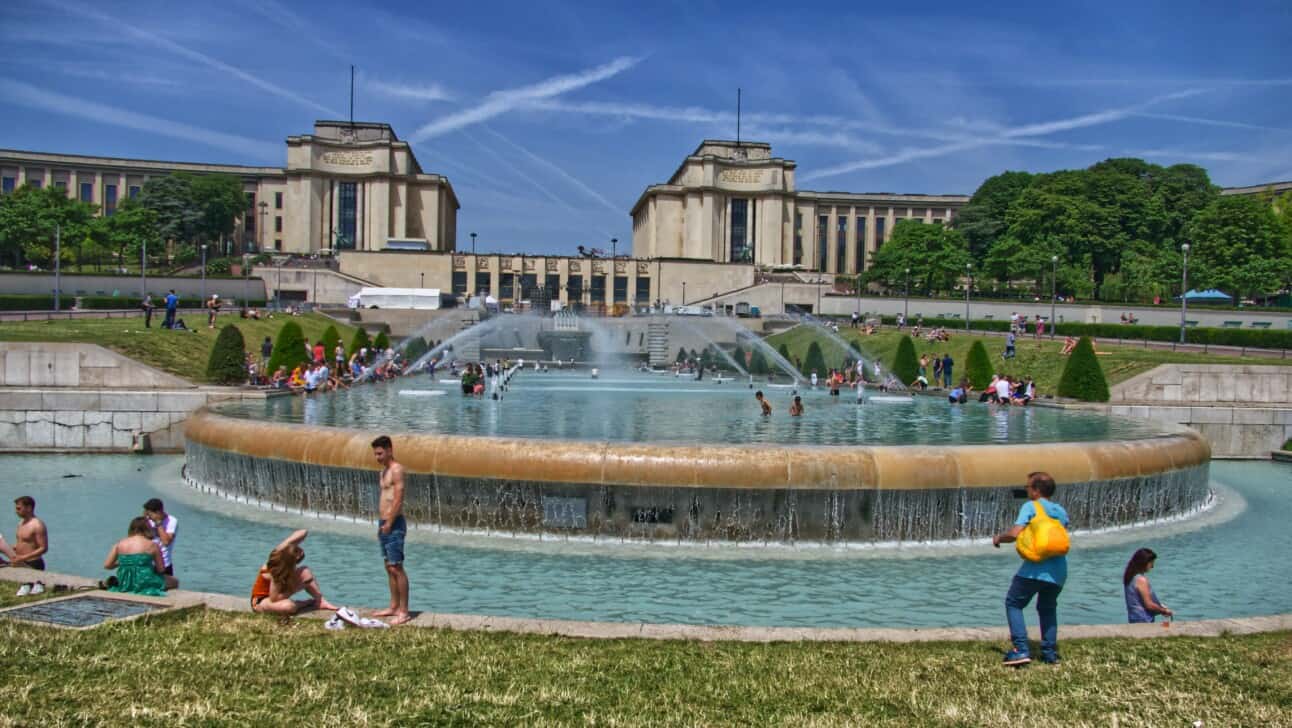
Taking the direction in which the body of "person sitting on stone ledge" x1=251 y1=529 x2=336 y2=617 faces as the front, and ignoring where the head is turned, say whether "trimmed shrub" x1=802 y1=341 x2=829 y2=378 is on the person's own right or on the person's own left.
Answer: on the person's own left

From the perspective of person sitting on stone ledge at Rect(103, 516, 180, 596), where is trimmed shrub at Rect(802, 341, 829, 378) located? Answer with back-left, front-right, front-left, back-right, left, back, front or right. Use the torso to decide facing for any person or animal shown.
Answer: front-right

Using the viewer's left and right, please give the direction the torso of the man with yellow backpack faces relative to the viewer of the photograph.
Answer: facing away from the viewer and to the left of the viewer

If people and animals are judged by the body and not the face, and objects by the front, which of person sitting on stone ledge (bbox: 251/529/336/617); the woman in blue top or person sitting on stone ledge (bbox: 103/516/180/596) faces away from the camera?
person sitting on stone ledge (bbox: 103/516/180/596)

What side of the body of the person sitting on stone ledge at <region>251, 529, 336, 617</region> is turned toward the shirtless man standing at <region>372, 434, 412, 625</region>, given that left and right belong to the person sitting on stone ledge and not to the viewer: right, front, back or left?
front

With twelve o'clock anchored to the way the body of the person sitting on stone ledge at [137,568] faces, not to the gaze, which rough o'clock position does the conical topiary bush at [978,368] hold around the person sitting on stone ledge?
The conical topiary bush is roughly at 2 o'clock from the person sitting on stone ledge.

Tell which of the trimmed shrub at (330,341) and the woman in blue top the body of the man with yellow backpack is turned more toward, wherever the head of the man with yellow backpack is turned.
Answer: the trimmed shrub

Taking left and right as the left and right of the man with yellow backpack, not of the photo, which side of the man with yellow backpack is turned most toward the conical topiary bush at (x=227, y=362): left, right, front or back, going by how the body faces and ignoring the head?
front

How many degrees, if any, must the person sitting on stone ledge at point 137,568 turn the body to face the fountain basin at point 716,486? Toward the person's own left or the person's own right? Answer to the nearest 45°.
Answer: approximately 90° to the person's own right

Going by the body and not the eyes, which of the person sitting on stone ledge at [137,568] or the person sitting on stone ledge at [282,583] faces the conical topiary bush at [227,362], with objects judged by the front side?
the person sitting on stone ledge at [137,568]

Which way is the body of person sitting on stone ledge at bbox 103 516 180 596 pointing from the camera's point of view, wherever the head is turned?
away from the camera

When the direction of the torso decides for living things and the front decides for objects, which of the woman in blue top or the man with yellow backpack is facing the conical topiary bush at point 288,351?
the man with yellow backpack
